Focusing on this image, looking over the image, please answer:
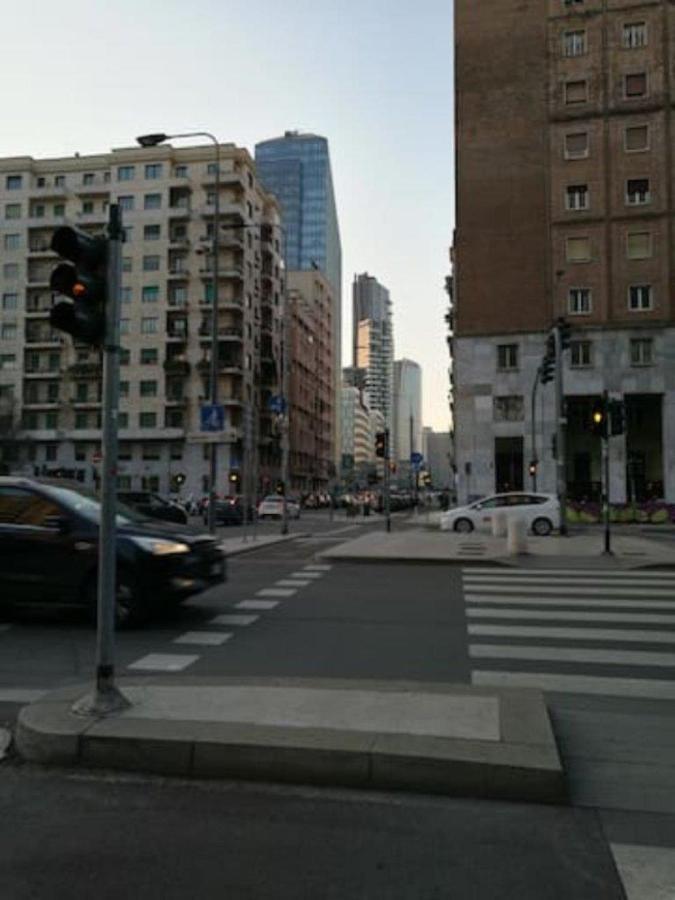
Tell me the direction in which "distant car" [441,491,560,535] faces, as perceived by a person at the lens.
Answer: facing to the left of the viewer

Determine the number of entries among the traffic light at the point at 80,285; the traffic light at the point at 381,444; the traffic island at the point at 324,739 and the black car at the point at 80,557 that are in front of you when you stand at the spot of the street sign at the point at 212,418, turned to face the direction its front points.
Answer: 3

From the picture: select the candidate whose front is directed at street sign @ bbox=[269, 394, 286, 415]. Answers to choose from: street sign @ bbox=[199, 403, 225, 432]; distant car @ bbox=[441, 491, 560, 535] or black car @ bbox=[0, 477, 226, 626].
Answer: the distant car

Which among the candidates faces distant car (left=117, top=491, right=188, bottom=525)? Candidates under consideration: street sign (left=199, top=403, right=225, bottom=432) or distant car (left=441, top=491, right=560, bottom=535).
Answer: distant car (left=441, top=491, right=560, bottom=535)

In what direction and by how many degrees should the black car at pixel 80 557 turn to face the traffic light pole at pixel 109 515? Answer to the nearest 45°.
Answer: approximately 45° to its right

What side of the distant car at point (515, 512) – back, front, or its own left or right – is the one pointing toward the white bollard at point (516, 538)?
left

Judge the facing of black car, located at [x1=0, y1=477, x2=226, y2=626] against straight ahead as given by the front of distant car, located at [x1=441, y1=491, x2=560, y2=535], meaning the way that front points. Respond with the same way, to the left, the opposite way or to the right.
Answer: the opposite way

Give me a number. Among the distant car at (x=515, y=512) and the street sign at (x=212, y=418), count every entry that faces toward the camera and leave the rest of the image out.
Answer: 1

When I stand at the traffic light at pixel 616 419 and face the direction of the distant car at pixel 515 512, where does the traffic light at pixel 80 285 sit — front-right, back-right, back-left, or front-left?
back-left

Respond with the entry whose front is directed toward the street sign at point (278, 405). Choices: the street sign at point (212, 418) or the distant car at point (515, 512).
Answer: the distant car

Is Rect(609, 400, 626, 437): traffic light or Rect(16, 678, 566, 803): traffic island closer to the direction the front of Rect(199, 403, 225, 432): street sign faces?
the traffic island

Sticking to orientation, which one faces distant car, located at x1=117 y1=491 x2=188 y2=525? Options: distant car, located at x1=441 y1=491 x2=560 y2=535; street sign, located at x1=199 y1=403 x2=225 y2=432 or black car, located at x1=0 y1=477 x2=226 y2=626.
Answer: distant car, located at x1=441 y1=491 x2=560 y2=535

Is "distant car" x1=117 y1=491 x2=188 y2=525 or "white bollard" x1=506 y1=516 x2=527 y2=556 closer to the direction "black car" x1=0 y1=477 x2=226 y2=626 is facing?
the white bollard

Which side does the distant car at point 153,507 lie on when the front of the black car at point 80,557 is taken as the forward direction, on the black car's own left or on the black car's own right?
on the black car's own left

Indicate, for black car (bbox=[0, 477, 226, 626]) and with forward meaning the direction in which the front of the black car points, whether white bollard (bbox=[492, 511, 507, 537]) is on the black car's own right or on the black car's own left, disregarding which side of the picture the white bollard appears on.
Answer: on the black car's own left
